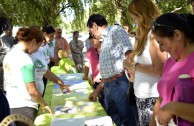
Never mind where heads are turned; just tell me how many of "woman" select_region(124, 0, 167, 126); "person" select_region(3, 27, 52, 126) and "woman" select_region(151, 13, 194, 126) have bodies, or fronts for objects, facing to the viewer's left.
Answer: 2

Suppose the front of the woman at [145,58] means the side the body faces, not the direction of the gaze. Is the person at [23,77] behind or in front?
in front

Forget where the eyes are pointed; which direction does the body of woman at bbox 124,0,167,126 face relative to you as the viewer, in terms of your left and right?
facing to the left of the viewer

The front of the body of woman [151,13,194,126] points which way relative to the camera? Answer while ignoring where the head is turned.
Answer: to the viewer's left

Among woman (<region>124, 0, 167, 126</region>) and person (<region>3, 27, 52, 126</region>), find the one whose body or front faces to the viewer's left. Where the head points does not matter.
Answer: the woman

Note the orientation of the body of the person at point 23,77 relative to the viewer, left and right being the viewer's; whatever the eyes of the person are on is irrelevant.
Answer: facing away from the viewer and to the right of the viewer

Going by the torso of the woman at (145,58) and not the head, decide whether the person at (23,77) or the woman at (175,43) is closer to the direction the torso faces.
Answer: the person

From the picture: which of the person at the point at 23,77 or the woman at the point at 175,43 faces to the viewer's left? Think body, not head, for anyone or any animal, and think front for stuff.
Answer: the woman

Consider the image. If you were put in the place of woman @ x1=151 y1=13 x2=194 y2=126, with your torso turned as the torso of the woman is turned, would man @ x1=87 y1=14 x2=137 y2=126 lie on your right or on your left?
on your right
